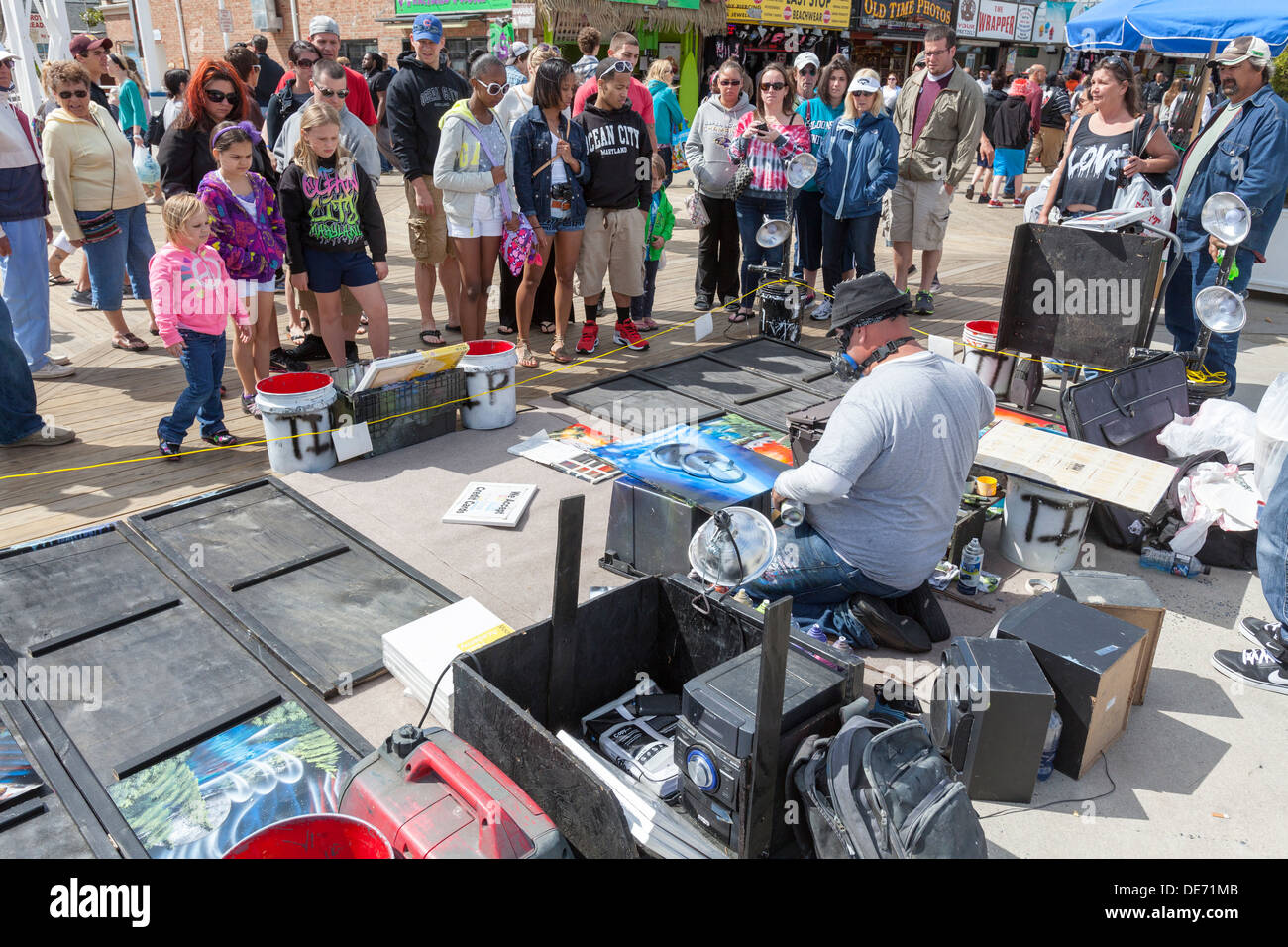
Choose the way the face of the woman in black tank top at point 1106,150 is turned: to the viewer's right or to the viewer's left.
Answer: to the viewer's left

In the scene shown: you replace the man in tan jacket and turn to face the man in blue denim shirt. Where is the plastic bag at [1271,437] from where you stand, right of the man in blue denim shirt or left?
right

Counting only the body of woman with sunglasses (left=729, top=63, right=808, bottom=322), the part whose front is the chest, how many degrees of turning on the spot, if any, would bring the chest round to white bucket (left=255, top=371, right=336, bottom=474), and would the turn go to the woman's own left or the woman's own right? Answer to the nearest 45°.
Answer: approximately 45° to the woman's own right

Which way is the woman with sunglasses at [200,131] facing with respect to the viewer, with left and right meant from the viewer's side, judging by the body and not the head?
facing the viewer and to the right of the viewer

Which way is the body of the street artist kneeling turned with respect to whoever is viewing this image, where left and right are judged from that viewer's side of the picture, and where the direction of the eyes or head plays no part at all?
facing away from the viewer and to the left of the viewer

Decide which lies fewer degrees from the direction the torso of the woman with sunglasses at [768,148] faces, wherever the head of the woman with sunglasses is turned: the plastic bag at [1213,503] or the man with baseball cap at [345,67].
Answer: the plastic bag

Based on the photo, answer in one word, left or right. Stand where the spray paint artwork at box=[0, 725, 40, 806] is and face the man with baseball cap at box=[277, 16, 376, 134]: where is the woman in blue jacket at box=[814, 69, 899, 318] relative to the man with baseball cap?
right

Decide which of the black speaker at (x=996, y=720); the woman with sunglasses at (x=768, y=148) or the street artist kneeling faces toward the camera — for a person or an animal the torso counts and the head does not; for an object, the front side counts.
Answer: the woman with sunglasses

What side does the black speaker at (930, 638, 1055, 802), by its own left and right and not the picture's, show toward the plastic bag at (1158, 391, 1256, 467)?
right

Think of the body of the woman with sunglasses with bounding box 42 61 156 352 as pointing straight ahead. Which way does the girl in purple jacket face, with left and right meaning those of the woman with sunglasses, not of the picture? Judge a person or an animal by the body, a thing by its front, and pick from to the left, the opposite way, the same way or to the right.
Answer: the same way

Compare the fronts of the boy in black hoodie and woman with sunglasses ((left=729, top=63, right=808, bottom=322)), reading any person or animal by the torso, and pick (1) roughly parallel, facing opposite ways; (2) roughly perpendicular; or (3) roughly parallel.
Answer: roughly parallel

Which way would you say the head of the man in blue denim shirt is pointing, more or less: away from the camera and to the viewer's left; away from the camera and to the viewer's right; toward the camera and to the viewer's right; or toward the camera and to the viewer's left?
toward the camera and to the viewer's left

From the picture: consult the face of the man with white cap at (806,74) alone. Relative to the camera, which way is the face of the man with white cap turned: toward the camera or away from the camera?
toward the camera

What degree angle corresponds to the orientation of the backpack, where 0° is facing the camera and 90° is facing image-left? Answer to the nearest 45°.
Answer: approximately 315°

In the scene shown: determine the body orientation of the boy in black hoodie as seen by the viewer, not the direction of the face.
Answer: toward the camera

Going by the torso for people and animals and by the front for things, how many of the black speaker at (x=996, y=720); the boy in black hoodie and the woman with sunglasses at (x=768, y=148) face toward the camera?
2
